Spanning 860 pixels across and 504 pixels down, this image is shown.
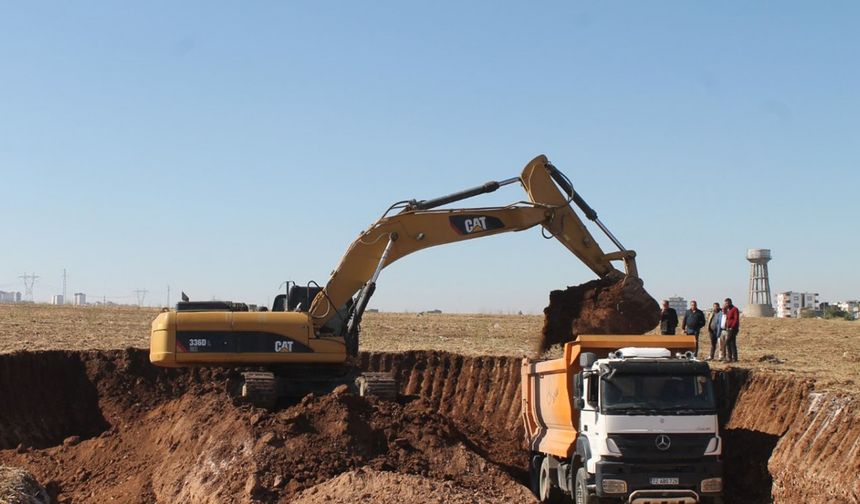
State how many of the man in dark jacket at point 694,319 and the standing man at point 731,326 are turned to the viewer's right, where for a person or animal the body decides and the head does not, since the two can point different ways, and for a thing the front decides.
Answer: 0

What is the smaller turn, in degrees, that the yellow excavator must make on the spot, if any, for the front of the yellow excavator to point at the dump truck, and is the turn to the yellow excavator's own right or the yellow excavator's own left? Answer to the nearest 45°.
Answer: approximately 45° to the yellow excavator's own right

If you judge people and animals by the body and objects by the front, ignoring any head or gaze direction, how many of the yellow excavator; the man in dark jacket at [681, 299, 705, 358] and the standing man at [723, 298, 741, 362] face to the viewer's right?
1

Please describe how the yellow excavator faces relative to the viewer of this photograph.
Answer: facing to the right of the viewer

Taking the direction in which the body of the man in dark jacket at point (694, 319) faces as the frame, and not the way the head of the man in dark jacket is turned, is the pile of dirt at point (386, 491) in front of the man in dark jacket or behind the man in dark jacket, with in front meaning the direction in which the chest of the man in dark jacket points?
in front

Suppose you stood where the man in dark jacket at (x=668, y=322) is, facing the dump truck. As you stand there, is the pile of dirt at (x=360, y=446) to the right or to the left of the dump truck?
right

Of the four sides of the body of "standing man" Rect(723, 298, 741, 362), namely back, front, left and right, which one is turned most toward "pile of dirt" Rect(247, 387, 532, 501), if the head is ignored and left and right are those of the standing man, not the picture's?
front

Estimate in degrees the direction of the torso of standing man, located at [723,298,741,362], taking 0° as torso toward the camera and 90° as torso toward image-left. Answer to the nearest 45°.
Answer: approximately 45°

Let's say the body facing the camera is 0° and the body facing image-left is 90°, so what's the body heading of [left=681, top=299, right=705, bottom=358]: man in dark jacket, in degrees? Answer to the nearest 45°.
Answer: approximately 0°

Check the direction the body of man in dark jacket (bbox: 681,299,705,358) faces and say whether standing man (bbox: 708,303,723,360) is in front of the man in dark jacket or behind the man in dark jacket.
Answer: behind

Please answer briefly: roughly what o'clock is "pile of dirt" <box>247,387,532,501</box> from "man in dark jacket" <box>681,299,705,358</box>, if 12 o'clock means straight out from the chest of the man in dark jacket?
The pile of dirt is roughly at 1 o'clock from the man in dark jacket.

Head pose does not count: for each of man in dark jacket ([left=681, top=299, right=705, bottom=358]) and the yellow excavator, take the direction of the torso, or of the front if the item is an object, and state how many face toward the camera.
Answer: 1
